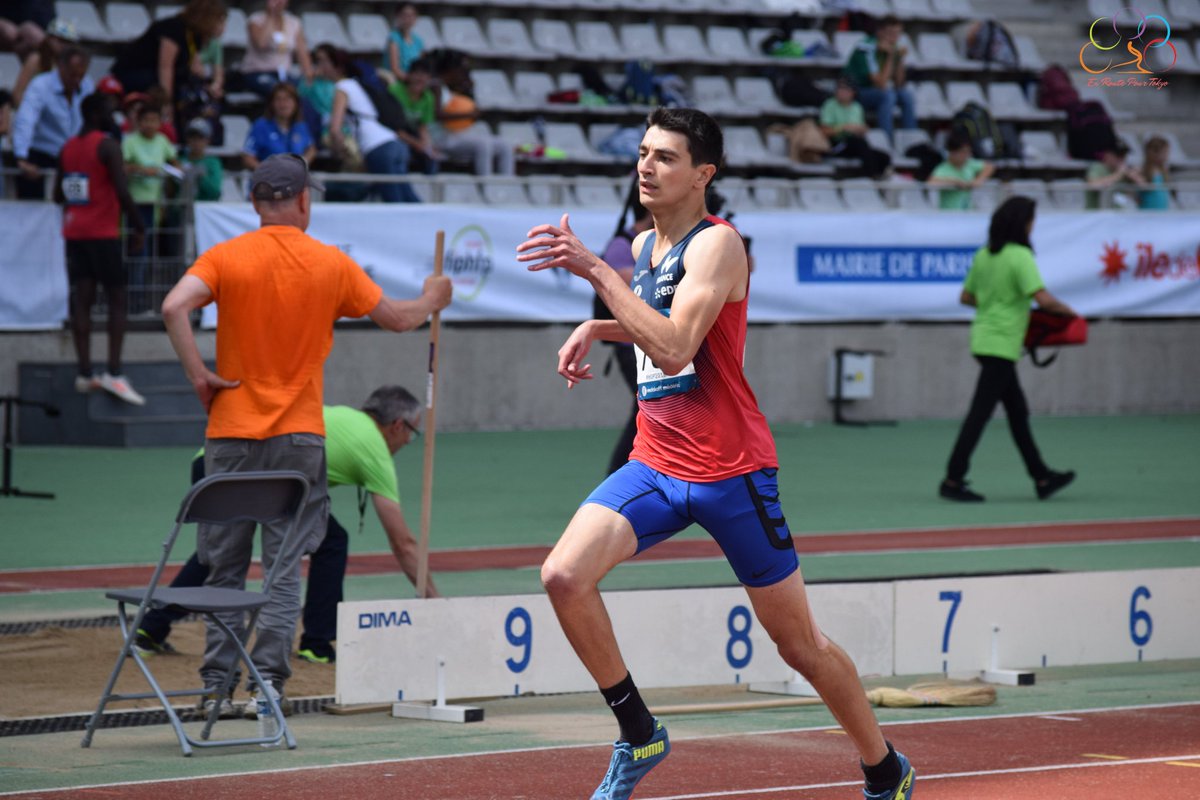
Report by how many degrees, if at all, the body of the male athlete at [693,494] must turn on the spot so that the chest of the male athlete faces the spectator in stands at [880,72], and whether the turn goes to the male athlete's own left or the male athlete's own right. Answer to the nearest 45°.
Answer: approximately 135° to the male athlete's own right

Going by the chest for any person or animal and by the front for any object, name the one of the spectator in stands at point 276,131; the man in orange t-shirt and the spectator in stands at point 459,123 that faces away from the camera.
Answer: the man in orange t-shirt

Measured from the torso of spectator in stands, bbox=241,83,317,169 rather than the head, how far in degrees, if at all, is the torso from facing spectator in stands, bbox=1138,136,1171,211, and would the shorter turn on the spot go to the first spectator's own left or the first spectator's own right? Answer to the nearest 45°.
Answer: approximately 90° to the first spectator's own left

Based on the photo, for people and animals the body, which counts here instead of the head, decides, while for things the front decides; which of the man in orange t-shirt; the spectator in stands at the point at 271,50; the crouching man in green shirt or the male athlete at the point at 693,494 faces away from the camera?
the man in orange t-shirt

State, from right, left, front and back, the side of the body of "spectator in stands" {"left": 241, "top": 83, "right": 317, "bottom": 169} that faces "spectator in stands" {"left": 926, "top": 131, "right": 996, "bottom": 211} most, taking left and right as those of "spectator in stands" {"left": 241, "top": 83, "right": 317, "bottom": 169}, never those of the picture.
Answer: left

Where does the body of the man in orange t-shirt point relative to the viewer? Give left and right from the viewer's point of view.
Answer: facing away from the viewer

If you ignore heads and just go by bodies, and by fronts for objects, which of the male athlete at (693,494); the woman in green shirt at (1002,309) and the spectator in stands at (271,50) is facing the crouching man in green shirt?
the spectator in stands

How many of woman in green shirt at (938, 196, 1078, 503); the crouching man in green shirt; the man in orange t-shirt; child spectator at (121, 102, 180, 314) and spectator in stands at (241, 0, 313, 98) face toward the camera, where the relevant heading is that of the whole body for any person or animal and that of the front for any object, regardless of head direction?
2

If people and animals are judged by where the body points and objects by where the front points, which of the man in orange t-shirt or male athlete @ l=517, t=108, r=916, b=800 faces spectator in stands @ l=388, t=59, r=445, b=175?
the man in orange t-shirt

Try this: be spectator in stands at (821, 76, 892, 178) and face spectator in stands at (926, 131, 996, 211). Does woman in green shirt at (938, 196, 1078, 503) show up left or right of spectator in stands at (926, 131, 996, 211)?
right

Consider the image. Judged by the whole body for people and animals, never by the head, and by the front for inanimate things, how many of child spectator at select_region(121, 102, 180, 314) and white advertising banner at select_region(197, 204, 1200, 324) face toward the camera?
2
